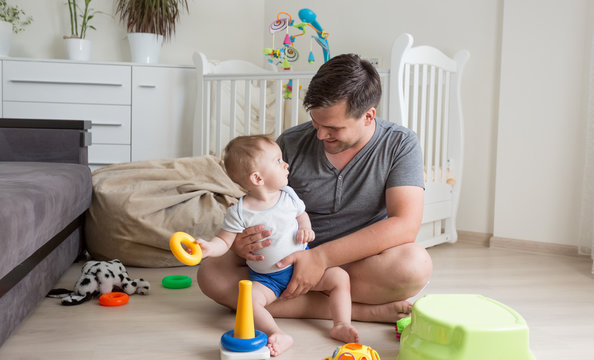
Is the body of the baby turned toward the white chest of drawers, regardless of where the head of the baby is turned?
no

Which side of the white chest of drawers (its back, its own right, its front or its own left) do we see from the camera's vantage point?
front

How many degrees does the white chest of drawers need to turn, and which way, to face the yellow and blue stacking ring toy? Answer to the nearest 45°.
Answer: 0° — it already faces it

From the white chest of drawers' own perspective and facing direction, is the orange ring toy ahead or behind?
ahead

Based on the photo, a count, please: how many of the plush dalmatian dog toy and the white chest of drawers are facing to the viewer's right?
1

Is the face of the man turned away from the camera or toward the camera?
toward the camera

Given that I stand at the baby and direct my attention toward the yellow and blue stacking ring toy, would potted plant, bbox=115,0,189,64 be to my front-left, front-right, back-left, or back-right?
back-right

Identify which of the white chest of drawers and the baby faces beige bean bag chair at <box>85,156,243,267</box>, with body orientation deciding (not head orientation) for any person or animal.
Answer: the white chest of drawers

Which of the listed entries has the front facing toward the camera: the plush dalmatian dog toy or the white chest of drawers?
the white chest of drawers

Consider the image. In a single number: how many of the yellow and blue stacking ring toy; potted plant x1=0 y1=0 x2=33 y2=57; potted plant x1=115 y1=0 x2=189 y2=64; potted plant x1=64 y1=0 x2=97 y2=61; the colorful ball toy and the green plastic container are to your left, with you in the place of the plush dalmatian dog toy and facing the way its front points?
3
